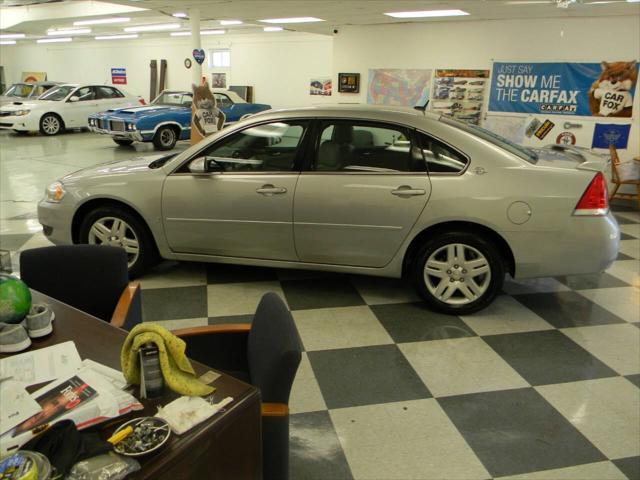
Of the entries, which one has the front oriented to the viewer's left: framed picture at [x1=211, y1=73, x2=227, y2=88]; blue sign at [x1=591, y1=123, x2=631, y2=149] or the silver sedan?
the silver sedan

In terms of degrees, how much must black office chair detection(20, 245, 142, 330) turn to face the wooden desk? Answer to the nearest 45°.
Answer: approximately 45° to its left

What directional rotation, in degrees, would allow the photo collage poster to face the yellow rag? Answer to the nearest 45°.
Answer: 0° — it already faces it

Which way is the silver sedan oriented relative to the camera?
to the viewer's left

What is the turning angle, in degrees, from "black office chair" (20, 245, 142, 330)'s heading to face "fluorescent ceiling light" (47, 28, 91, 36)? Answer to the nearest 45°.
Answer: approximately 135° to its right

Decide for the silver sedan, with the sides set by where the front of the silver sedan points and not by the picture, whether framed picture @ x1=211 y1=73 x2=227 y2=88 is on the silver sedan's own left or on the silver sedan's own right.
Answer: on the silver sedan's own right

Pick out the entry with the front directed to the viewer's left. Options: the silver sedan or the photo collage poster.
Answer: the silver sedan

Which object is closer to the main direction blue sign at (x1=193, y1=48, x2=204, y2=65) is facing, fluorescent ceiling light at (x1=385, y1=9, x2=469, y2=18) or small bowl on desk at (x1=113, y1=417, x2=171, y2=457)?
the small bowl on desk

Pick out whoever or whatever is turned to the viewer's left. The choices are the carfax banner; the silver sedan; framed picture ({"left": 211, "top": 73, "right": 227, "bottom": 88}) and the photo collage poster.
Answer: the silver sedan

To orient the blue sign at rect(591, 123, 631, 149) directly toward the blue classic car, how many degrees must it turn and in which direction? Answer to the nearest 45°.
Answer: approximately 90° to its right
